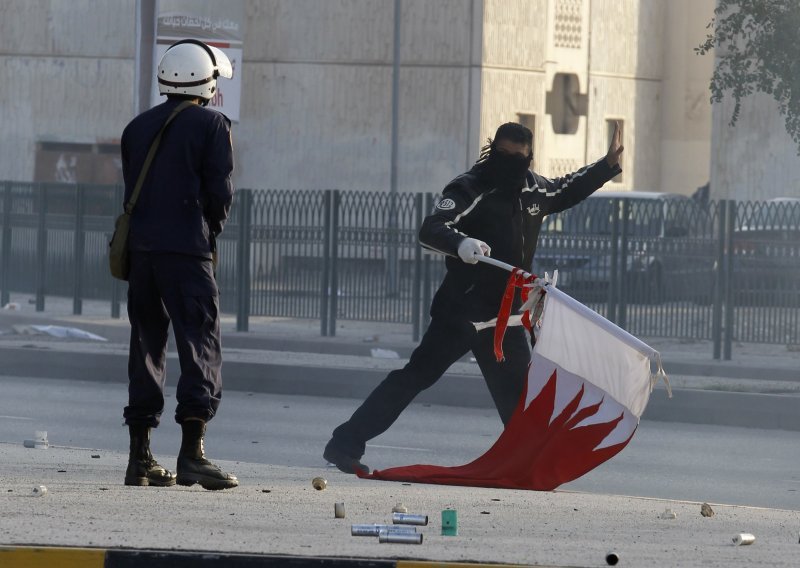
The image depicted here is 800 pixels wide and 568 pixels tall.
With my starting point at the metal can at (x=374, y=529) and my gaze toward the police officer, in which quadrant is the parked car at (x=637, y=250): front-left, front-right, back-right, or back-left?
front-right

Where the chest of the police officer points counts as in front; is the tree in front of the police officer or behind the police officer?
in front

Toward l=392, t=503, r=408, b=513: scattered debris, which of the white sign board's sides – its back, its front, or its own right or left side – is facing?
front

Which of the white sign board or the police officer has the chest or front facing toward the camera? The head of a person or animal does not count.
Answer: the white sign board

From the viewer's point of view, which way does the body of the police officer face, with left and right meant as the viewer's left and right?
facing away from the viewer and to the right of the viewer

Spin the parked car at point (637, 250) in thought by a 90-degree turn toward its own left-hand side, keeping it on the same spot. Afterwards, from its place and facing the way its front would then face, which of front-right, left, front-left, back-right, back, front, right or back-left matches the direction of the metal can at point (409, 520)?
front-right

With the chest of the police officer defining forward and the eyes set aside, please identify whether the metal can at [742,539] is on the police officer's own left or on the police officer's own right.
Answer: on the police officer's own right

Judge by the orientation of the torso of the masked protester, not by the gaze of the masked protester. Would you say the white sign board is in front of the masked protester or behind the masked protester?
behind

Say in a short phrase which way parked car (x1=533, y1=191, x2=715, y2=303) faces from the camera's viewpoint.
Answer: facing the viewer and to the left of the viewer

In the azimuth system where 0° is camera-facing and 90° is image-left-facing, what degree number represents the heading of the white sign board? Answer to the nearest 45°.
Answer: approximately 0°

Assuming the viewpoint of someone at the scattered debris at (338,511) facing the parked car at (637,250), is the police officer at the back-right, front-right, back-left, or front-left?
front-left

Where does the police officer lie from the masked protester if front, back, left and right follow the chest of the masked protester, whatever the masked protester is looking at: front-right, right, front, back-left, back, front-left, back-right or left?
right

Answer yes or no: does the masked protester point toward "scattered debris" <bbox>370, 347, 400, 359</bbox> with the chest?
no

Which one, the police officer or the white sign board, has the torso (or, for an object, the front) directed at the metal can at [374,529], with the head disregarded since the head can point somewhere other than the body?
the white sign board

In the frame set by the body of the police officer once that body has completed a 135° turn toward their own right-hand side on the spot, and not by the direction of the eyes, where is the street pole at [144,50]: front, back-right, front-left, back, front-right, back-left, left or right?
back
